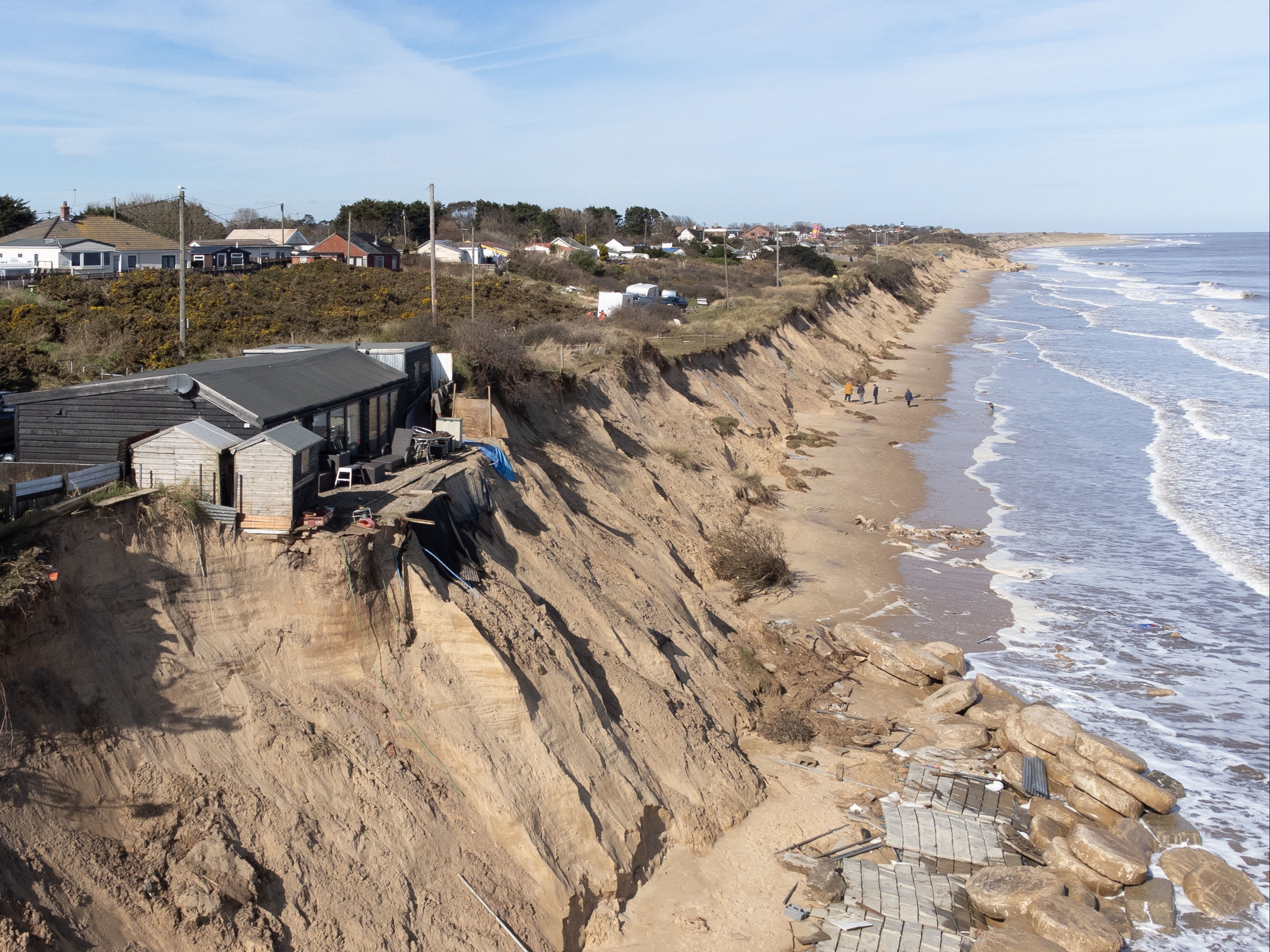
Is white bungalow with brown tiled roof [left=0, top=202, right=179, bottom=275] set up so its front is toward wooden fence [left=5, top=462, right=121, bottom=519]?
yes

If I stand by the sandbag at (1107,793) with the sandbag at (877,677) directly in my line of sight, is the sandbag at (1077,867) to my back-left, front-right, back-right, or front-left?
back-left

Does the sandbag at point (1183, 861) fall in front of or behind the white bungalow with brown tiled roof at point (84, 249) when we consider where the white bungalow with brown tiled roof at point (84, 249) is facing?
in front

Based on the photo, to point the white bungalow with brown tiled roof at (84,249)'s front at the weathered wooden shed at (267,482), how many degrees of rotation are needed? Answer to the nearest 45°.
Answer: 0° — it already faces it

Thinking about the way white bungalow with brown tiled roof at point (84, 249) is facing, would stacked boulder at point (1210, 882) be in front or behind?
in front

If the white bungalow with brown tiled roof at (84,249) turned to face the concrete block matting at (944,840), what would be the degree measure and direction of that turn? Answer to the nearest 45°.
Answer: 0° — it already faces it

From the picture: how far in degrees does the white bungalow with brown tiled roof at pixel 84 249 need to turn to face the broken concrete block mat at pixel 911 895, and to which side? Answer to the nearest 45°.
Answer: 0° — it already faces it

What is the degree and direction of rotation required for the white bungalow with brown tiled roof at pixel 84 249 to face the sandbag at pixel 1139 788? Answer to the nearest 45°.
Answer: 0° — it already faces it

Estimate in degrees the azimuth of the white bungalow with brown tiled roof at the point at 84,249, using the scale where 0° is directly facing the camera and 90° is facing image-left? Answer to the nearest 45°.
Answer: approximately 0°

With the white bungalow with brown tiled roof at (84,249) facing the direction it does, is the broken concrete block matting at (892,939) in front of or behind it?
in front
